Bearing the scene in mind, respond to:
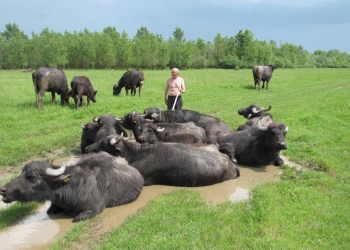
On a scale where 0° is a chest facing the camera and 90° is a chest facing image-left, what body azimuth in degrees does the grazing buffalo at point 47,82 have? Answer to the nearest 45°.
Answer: approximately 225°

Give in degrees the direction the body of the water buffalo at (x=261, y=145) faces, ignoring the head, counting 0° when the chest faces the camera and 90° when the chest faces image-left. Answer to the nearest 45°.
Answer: approximately 315°

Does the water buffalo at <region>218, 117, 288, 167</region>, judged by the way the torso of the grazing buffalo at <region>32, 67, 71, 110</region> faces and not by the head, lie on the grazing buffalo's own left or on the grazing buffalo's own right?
on the grazing buffalo's own right

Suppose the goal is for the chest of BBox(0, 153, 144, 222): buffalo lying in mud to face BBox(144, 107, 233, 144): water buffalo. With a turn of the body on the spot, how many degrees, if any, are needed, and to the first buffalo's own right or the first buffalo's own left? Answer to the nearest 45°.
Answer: approximately 180°

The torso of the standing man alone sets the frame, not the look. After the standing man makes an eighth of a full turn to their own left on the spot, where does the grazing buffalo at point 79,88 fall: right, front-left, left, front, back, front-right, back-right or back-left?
back

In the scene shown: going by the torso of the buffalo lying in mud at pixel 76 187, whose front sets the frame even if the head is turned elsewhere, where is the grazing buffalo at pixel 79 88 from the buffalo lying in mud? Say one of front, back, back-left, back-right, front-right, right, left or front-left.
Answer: back-right

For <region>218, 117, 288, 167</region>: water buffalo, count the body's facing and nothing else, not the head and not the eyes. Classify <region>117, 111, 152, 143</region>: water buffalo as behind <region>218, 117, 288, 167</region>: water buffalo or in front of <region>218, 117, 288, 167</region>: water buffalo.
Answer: behind

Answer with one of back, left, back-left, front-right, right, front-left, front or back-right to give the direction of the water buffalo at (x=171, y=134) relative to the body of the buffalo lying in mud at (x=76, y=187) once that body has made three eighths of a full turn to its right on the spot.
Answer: front-right

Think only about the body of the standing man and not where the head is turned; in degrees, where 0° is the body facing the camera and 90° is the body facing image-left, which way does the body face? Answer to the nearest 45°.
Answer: approximately 0°

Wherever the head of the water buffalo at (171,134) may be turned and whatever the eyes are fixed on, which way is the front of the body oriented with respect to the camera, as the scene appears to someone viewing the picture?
to the viewer's left

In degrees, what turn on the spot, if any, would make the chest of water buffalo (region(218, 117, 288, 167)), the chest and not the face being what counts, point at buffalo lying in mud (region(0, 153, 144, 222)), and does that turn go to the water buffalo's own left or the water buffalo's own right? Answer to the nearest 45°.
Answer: approximately 90° to the water buffalo's own right
